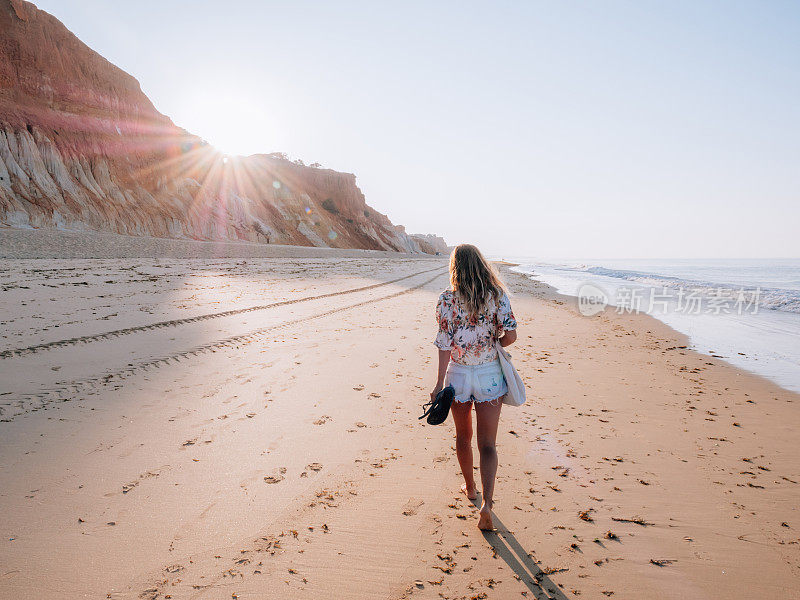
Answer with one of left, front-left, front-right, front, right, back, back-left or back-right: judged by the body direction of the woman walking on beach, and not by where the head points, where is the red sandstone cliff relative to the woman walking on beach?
front-left

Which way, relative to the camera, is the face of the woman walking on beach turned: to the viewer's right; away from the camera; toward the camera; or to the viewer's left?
away from the camera

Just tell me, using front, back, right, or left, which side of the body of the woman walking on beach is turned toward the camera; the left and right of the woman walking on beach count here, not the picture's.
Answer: back
